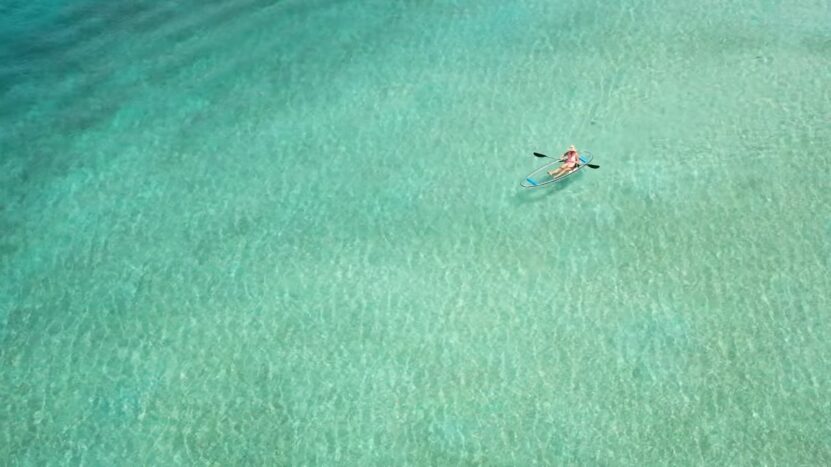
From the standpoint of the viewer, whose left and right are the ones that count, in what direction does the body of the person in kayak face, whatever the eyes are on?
facing the viewer and to the left of the viewer
